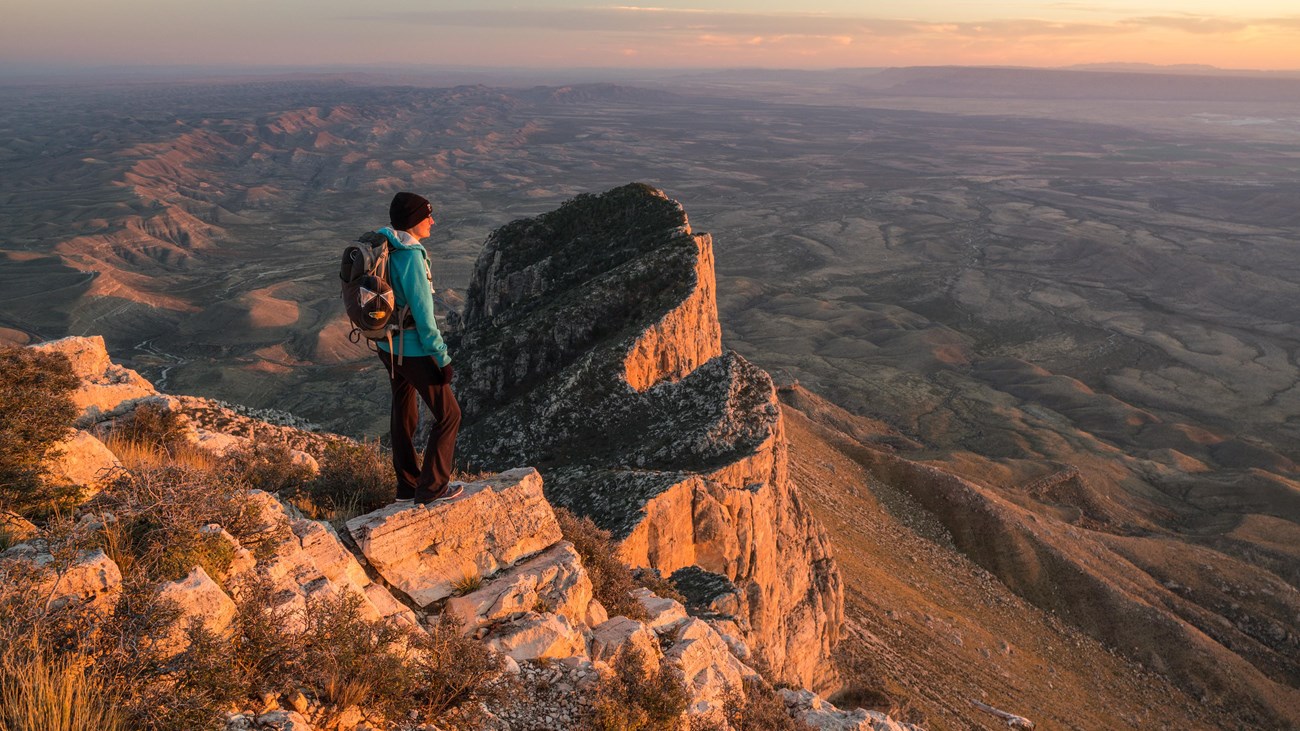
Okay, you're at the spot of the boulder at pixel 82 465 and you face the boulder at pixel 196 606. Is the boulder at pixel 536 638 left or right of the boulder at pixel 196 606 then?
left

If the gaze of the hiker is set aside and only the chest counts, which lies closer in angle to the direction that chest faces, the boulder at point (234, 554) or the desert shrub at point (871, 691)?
the desert shrub

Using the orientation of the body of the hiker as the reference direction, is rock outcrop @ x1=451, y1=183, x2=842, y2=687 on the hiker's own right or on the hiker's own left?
on the hiker's own left

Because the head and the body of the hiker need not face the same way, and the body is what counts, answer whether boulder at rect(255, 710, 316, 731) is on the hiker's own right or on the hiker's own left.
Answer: on the hiker's own right

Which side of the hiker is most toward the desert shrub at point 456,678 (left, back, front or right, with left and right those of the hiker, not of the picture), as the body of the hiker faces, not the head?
right

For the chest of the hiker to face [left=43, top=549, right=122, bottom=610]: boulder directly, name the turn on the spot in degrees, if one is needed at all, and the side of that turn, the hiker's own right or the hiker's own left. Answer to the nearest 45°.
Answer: approximately 135° to the hiker's own right

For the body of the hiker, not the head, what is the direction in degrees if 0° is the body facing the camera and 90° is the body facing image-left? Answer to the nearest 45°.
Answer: approximately 270°

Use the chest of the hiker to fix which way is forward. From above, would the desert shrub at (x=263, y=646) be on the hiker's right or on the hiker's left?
on the hiker's right
